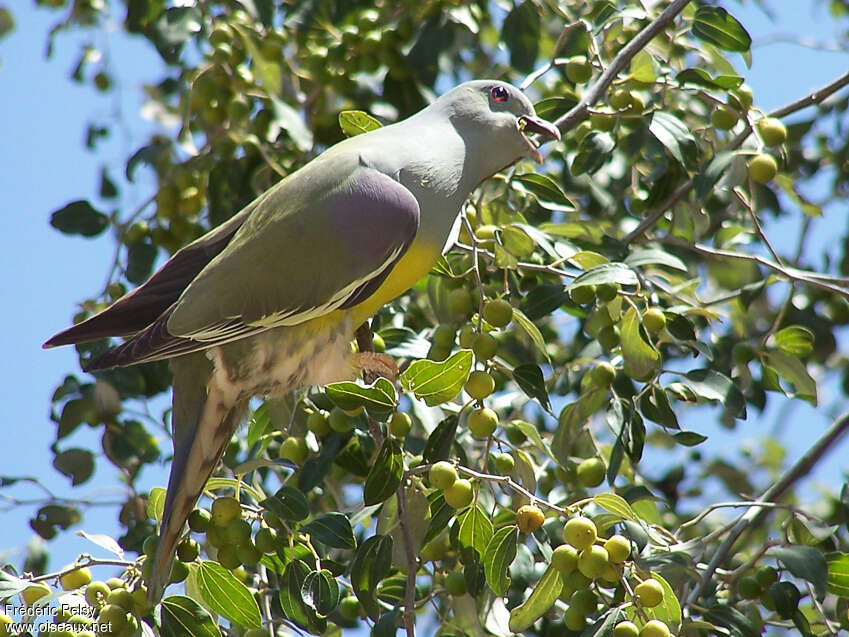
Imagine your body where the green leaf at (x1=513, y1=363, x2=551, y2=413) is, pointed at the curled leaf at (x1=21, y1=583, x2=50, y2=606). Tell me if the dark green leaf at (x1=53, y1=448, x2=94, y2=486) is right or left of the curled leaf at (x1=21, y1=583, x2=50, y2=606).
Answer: right

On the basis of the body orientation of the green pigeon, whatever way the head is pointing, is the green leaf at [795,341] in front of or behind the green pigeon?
in front

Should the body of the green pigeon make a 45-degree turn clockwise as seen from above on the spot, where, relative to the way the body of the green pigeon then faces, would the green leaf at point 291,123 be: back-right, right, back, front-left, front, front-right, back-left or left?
back-left

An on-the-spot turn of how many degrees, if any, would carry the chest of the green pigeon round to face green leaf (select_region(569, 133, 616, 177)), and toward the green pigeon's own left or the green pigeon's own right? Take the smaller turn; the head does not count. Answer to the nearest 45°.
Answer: approximately 45° to the green pigeon's own left

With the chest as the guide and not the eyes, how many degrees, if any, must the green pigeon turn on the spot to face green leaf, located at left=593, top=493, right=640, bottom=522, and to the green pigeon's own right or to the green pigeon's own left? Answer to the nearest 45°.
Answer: approximately 45° to the green pigeon's own right

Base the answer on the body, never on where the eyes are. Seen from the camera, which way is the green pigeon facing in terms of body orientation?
to the viewer's right
